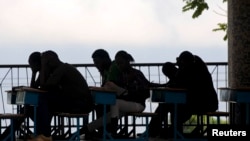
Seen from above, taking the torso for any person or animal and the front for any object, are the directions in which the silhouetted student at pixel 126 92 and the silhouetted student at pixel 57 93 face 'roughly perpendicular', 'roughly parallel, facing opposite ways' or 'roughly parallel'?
roughly parallel

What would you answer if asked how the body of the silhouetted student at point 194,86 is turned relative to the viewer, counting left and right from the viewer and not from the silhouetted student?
facing to the left of the viewer

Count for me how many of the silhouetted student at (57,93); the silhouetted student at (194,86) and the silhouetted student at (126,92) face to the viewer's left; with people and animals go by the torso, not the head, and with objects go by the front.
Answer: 3

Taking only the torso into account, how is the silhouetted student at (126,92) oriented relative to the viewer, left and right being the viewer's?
facing to the left of the viewer

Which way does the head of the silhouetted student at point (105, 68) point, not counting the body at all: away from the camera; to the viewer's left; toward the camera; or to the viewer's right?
to the viewer's left

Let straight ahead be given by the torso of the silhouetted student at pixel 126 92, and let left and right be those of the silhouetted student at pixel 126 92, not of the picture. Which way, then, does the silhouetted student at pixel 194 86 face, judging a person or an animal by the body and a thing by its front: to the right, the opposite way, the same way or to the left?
the same way

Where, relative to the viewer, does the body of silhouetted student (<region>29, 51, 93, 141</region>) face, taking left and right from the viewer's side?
facing to the left of the viewer

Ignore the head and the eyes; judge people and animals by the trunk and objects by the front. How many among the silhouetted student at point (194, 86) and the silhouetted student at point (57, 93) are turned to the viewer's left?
2

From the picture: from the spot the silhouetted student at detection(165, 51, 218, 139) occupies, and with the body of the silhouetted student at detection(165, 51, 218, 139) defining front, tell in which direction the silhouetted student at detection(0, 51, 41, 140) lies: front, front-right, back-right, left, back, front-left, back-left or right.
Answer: front

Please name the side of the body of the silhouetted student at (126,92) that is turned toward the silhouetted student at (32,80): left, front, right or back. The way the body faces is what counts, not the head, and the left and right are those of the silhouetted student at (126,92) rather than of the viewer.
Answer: front
